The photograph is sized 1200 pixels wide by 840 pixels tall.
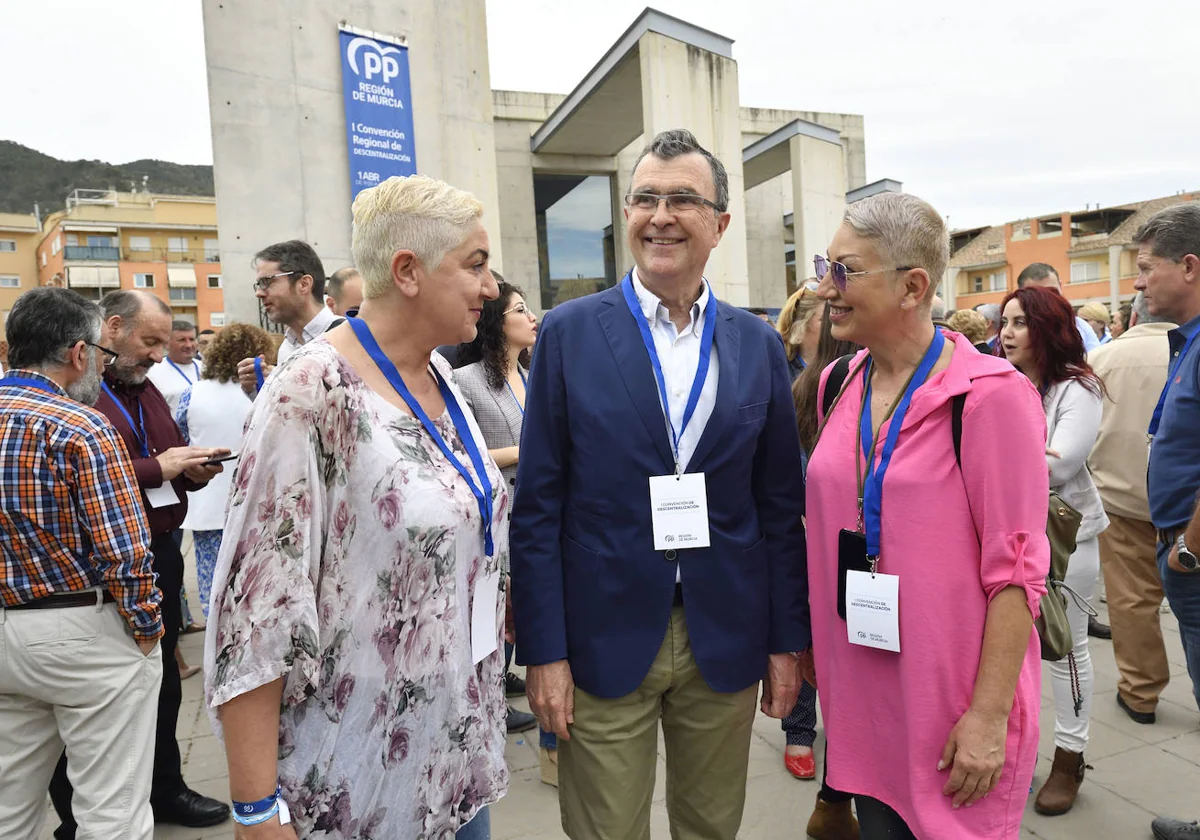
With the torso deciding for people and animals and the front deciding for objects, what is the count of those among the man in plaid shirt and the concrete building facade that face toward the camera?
1

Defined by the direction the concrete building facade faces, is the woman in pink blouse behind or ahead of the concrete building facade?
ahead

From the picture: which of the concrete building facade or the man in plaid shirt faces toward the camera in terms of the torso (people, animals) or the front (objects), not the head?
the concrete building facade

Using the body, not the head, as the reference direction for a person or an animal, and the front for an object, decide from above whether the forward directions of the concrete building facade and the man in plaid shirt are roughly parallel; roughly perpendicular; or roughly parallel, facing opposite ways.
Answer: roughly parallel, facing opposite ways

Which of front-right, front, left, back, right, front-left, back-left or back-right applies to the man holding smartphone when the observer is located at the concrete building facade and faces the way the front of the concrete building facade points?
front

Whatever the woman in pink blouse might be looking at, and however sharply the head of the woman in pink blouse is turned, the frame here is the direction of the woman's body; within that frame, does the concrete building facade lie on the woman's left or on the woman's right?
on the woman's right

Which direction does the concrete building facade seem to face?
toward the camera

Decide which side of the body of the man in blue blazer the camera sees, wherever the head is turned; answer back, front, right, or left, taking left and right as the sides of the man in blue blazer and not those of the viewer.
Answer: front

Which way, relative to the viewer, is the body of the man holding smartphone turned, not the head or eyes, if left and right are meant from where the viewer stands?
facing the viewer and to the right of the viewer

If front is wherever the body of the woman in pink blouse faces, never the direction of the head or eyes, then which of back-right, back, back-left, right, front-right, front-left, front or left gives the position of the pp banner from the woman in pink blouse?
right

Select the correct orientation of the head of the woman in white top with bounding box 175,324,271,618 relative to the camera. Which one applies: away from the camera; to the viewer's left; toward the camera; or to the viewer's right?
away from the camera

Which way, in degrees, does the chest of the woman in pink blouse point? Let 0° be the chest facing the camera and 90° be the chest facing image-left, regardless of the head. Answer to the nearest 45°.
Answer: approximately 45°

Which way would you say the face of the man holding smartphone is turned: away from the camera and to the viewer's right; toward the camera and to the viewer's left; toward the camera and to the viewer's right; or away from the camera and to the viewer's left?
toward the camera and to the viewer's right

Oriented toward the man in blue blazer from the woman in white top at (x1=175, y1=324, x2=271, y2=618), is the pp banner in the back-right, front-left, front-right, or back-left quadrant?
back-left

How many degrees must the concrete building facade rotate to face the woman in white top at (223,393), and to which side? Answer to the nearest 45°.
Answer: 0° — it already faces them

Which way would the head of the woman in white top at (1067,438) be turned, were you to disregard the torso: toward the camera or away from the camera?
toward the camera

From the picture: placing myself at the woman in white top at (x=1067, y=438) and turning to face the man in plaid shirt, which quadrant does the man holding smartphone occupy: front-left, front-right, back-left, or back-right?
front-right
